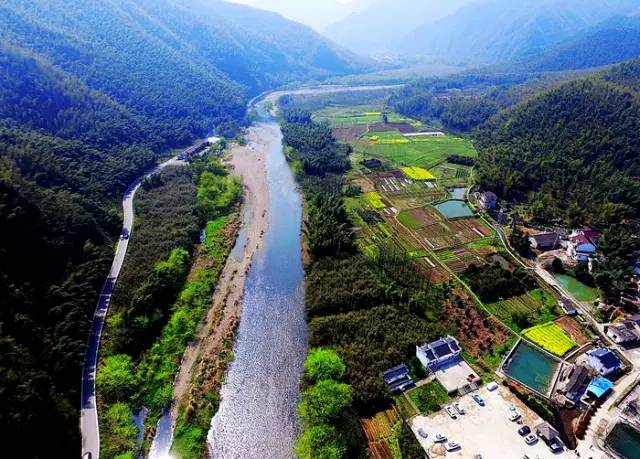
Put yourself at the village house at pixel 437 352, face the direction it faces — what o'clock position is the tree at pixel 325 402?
The tree is roughly at 3 o'clock from the village house.

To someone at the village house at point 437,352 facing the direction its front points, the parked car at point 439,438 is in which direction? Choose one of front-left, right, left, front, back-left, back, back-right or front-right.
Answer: front-right

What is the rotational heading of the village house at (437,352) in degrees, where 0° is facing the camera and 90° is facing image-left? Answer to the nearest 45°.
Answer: approximately 315°

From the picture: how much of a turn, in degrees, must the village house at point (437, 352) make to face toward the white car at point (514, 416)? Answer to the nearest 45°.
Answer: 0° — it already faces it

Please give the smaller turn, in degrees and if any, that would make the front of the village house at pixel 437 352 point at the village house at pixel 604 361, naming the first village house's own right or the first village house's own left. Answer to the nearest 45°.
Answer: approximately 45° to the first village house's own left

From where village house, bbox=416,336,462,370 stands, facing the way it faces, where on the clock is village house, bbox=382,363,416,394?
village house, bbox=382,363,416,394 is roughly at 3 o'clock from village house, bbox=416,336,462,370.

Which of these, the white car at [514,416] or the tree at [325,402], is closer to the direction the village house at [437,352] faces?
the white car

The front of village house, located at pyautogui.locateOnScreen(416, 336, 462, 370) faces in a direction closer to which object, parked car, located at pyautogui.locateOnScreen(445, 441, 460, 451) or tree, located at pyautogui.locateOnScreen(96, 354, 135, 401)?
the parked car

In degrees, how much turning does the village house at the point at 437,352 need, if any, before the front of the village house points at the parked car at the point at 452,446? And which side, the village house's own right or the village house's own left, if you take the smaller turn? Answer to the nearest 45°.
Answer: approximately 45° to the village house's own right

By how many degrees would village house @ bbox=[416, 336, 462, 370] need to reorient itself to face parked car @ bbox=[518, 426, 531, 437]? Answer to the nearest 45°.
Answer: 0° — it already faces it

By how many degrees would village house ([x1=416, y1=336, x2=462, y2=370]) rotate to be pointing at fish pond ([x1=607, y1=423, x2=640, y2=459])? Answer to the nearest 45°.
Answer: approximately 45° to its left

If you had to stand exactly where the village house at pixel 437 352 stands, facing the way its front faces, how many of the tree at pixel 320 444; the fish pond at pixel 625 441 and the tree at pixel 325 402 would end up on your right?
2

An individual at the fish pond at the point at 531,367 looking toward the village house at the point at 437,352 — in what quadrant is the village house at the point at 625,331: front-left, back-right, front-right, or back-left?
back-right

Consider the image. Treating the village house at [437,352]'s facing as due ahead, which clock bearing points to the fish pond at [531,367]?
The fish pond is roughly at 10 o'clock from the village house.
